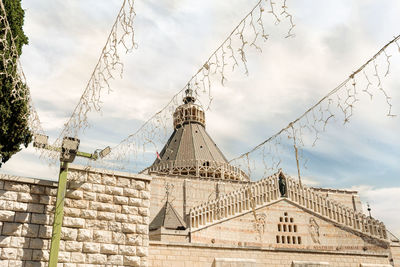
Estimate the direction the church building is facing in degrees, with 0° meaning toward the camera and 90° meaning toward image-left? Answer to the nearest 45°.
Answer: approximately 315°

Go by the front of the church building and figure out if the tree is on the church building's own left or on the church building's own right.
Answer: on the church building's own right

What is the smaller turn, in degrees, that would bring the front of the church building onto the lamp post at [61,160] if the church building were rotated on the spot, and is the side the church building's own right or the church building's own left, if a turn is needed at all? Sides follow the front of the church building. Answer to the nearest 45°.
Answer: approximately 45° to the church building's own right

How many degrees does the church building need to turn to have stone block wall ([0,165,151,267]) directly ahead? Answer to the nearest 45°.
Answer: approximately 45° to its right
